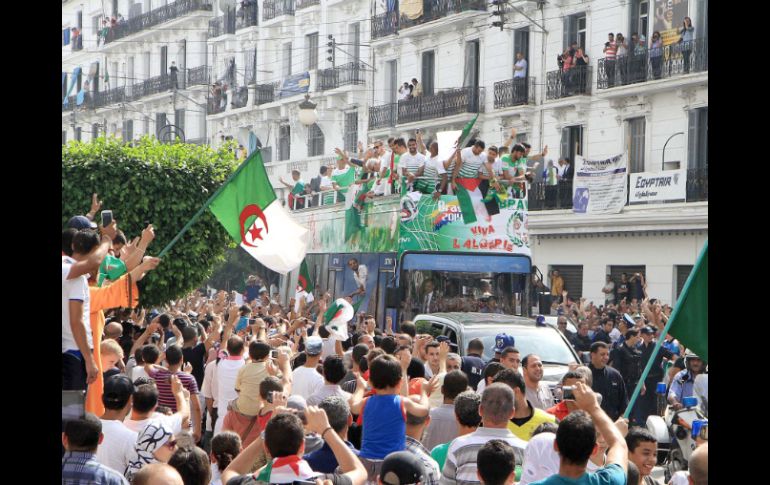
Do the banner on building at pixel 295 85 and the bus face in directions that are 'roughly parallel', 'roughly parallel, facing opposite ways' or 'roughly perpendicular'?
roughly perpendicular

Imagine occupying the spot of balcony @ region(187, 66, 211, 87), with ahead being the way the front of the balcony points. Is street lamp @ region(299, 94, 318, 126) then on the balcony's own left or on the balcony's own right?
on the balcony's own left

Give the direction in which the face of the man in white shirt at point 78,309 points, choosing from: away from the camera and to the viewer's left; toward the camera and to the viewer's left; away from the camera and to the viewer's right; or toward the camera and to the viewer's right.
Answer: away from the camera and to the viewer's right

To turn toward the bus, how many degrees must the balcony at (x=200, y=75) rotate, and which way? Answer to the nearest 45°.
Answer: approximately 45° to its left

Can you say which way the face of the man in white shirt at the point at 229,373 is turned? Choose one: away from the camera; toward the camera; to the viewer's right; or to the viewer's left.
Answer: away from the camera

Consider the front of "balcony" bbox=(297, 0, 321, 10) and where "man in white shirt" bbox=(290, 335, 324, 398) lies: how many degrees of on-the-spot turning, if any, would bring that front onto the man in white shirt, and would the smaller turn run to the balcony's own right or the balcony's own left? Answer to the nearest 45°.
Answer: approximately 45° to the balcony's own left

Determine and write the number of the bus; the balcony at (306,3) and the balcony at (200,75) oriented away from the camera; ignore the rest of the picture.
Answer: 0

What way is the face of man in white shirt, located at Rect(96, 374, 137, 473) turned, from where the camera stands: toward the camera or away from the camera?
away from the camera
